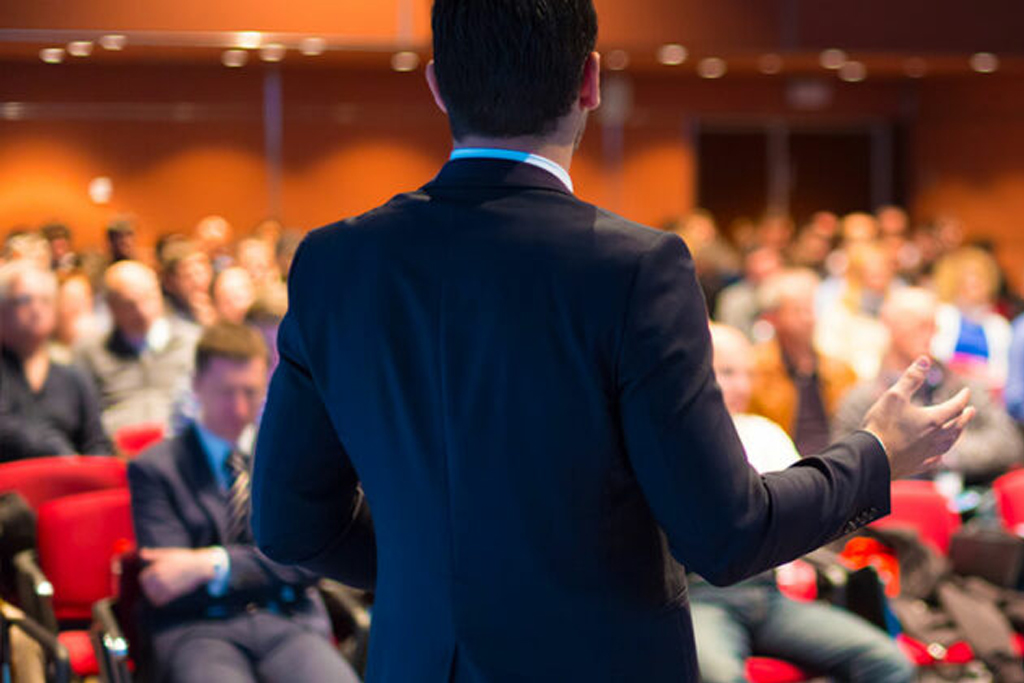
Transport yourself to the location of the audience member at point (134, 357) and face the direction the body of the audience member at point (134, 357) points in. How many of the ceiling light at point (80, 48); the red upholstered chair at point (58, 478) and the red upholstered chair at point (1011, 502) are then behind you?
1

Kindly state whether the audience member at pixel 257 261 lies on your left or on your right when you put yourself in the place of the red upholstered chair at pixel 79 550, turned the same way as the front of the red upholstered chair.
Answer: on your left

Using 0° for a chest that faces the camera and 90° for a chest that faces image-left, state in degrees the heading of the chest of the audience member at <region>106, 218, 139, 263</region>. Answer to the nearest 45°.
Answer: approximately 0°

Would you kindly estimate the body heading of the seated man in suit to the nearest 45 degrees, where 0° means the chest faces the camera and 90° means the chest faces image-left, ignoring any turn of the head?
approximately 315°

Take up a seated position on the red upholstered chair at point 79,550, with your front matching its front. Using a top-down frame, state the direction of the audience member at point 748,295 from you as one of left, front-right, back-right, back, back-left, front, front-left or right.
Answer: left

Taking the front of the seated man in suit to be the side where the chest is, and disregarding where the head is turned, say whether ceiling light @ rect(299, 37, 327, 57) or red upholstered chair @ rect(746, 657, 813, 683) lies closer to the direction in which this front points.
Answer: the red upholstered chair

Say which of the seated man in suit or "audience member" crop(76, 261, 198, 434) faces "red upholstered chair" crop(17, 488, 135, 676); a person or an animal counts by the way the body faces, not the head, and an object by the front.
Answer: the audience member

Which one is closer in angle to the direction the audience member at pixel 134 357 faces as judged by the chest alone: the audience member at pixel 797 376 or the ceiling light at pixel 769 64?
the audience member

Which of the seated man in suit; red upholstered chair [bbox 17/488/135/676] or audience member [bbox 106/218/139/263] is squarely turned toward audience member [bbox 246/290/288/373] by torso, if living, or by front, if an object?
audience member [bbox 106/218/139/263]

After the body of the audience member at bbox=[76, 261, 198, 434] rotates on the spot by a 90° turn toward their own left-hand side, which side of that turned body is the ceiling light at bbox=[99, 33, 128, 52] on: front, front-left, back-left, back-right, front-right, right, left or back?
left

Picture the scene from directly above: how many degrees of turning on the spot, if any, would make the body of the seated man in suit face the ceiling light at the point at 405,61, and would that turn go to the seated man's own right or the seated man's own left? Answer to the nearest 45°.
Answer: approximately 135° to the seated man's own left

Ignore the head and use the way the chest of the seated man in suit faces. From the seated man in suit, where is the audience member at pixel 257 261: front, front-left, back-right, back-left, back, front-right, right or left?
back-left
